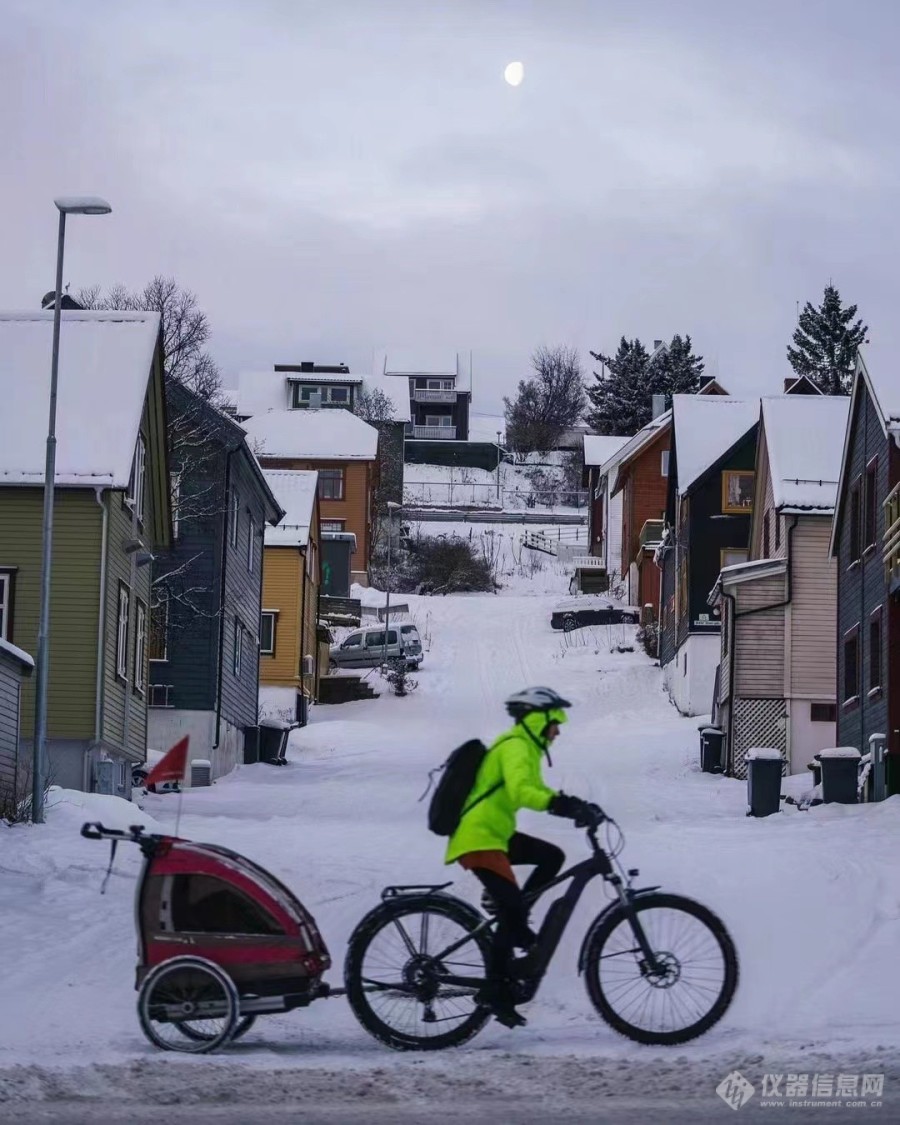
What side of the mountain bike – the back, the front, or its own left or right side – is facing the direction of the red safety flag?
back

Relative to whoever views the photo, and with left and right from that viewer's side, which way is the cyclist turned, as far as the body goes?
facing to the right of the viewer

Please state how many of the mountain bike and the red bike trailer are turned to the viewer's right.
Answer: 2

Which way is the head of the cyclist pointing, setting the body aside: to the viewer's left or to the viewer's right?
to the viewer's right

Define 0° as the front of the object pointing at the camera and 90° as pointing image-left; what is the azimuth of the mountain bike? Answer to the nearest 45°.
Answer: approximately 270°

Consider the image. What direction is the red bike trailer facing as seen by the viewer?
to the viewer's right

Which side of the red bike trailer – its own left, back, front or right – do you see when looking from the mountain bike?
front

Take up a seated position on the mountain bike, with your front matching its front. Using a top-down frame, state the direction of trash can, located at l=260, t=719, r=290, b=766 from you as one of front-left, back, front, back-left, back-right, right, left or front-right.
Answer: left

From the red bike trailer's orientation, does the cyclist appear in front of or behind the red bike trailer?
in front

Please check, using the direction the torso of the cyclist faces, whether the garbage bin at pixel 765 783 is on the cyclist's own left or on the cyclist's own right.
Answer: on the cyclist's own left

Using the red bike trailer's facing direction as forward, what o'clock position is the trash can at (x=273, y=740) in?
The trash can is roughly at 9 o'clock from the red bike trailer.

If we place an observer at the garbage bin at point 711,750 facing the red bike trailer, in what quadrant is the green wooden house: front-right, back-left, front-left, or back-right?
front-right

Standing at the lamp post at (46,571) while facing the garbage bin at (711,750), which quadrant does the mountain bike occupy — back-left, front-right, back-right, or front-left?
back-right

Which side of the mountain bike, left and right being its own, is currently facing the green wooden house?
left

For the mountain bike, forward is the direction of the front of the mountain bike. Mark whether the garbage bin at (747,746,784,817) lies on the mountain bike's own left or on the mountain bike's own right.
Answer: on the mountain bike's own left

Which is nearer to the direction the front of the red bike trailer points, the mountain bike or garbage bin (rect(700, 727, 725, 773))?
the mountain bike
